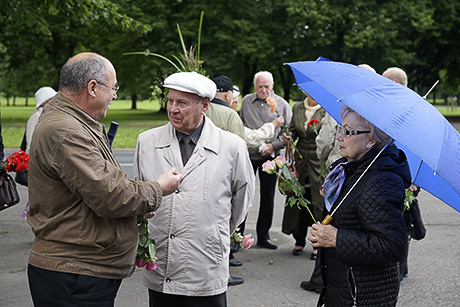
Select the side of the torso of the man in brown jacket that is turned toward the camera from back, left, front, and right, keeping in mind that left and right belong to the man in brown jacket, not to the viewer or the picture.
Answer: right

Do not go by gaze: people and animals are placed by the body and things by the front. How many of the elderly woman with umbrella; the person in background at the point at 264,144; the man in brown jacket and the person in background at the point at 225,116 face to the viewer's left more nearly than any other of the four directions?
1

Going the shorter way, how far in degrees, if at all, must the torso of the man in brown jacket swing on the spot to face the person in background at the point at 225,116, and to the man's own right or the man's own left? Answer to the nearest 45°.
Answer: approximately 45° to the man's own left

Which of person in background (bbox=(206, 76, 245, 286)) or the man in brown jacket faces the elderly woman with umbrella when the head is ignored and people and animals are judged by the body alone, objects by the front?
the man in brown jacket

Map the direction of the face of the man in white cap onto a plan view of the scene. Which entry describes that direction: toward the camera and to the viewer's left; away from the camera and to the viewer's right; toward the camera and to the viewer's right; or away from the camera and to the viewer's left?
toward the camera and to the viewer's left

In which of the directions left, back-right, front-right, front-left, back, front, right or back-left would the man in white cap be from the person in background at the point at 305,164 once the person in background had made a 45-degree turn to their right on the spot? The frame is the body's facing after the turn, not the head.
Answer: front-left

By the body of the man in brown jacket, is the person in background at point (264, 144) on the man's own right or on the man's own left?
on the man's own left

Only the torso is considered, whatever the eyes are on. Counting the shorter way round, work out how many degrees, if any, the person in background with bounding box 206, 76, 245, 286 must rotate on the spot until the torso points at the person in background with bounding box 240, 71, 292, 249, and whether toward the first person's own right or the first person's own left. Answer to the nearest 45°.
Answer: approximately 45° to the first person's own left

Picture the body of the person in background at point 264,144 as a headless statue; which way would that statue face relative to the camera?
toward the camera

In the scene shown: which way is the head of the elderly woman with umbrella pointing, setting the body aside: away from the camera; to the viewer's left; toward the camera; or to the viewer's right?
to the viewer's left

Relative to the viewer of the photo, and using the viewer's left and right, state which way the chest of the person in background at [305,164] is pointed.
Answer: facing the viewer

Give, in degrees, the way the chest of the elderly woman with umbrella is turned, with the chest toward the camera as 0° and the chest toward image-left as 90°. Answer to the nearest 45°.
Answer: approximately 90°

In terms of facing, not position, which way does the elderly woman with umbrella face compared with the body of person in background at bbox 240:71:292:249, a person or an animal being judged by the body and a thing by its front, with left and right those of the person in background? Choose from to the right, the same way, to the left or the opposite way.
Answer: to the right

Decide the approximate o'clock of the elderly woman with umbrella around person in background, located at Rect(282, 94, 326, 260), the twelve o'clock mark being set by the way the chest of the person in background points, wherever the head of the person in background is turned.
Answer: The elderly woman with umbrella is roughly at 12 o'clock from the person in background.

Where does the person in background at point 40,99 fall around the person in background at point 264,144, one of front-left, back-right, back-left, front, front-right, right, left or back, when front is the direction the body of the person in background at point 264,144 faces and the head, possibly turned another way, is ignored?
right
